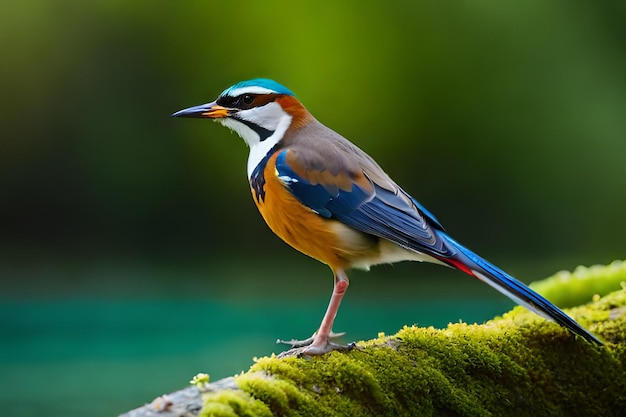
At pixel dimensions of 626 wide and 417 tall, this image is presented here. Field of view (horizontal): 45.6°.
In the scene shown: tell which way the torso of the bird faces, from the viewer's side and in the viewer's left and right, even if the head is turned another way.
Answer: facing to the left of the viewer
